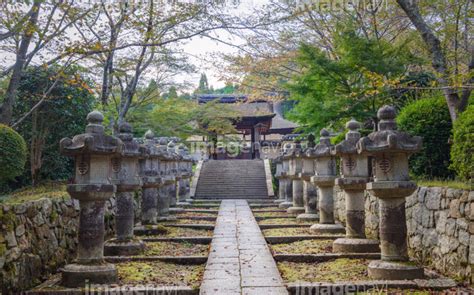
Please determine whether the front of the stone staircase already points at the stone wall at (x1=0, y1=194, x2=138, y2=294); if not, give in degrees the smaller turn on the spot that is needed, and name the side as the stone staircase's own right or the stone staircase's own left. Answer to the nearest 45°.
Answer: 0° — it already faces it

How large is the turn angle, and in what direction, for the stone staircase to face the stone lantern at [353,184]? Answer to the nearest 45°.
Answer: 0° — it already faces it

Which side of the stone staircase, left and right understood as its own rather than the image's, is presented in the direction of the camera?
front

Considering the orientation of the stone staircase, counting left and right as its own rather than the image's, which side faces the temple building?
back

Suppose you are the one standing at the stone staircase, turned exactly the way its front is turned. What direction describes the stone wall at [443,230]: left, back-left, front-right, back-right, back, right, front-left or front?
front

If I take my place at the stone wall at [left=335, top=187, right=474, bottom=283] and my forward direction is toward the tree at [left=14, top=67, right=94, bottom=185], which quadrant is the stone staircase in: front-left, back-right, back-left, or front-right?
front-right

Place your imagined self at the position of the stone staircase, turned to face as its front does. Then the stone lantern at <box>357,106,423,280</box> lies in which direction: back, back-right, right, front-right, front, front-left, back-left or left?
front

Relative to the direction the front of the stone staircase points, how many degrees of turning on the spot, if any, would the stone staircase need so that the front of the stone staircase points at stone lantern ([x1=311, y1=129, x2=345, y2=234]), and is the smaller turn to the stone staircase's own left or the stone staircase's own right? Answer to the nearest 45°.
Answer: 0° — it already faces it

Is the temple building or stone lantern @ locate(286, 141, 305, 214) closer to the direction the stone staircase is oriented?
the stone lantern

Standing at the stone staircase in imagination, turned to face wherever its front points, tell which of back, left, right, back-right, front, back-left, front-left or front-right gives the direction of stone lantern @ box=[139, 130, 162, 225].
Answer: front
